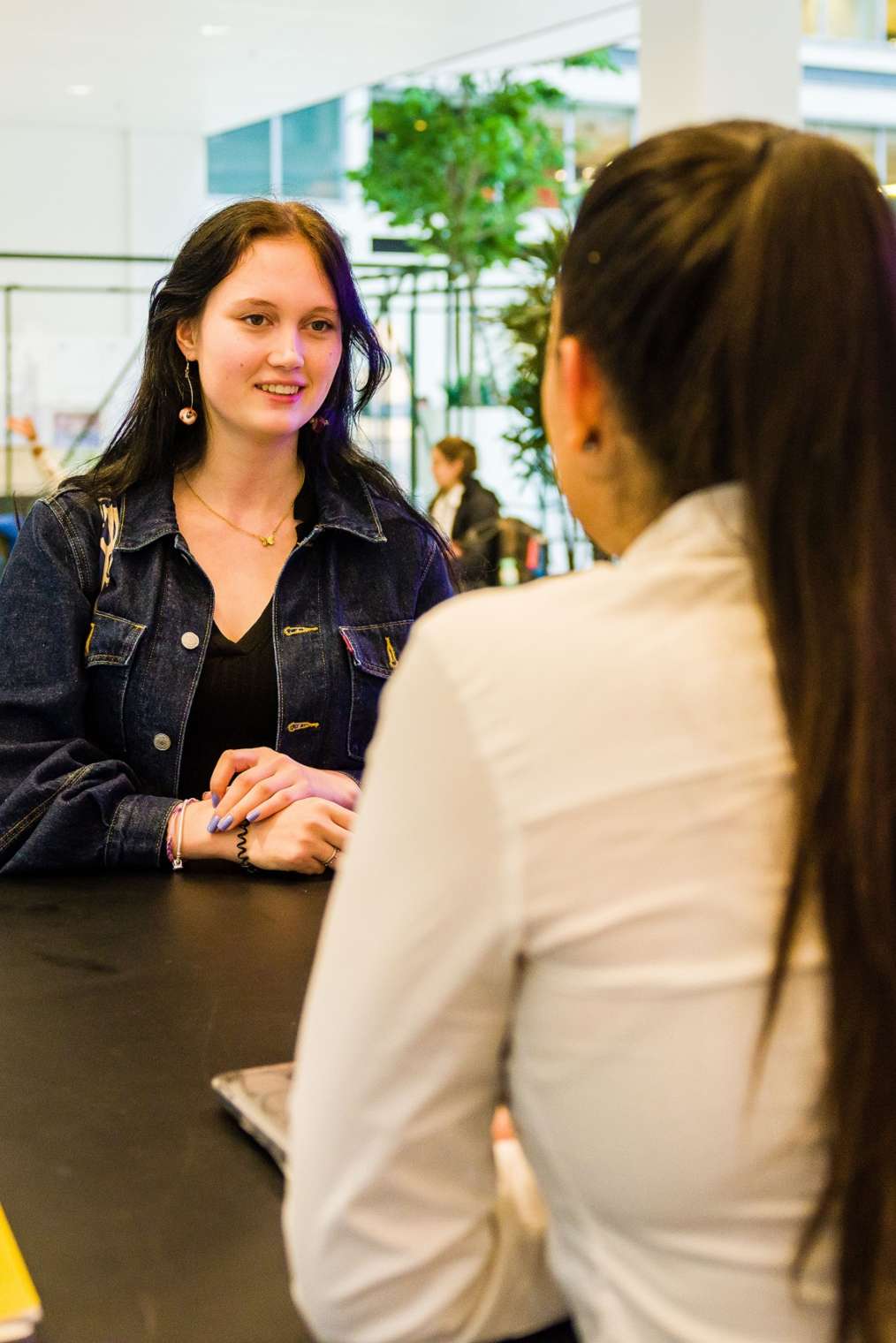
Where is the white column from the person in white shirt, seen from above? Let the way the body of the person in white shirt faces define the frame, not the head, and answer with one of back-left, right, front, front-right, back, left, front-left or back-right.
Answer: front-right

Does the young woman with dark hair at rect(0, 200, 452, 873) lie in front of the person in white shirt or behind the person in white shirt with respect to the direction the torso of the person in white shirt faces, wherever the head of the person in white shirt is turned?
in front

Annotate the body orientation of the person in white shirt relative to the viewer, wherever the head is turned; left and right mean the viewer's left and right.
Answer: facing away from the viewer and to the left of the viewer

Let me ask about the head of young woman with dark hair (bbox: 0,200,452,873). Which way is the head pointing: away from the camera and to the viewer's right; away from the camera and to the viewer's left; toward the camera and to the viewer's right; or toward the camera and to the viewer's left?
toward the camera and to the viewer's right

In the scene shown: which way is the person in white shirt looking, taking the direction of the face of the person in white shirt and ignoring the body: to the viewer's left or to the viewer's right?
to the viewer's left

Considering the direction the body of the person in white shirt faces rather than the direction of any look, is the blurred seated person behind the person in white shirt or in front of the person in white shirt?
in front

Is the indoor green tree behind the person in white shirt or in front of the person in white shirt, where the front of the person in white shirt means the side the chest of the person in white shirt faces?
in front

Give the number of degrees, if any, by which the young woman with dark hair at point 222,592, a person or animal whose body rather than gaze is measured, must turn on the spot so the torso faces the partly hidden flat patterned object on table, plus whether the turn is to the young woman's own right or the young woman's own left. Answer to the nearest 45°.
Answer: approximately 45° to the young woman's own right

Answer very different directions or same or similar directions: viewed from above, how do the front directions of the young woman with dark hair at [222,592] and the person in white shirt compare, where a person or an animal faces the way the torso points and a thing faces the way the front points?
very different directions

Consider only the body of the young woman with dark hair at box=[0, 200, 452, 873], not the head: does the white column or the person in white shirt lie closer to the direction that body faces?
the person in white shirt

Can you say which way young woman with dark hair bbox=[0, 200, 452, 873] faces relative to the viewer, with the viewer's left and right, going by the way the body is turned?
facing the viewer and to the right of the viewer

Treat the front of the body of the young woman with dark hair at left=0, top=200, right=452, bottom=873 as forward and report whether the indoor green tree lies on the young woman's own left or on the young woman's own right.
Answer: on the young woman's own left

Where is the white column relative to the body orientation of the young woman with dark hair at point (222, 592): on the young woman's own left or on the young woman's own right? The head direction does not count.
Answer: on the young woman's own left
